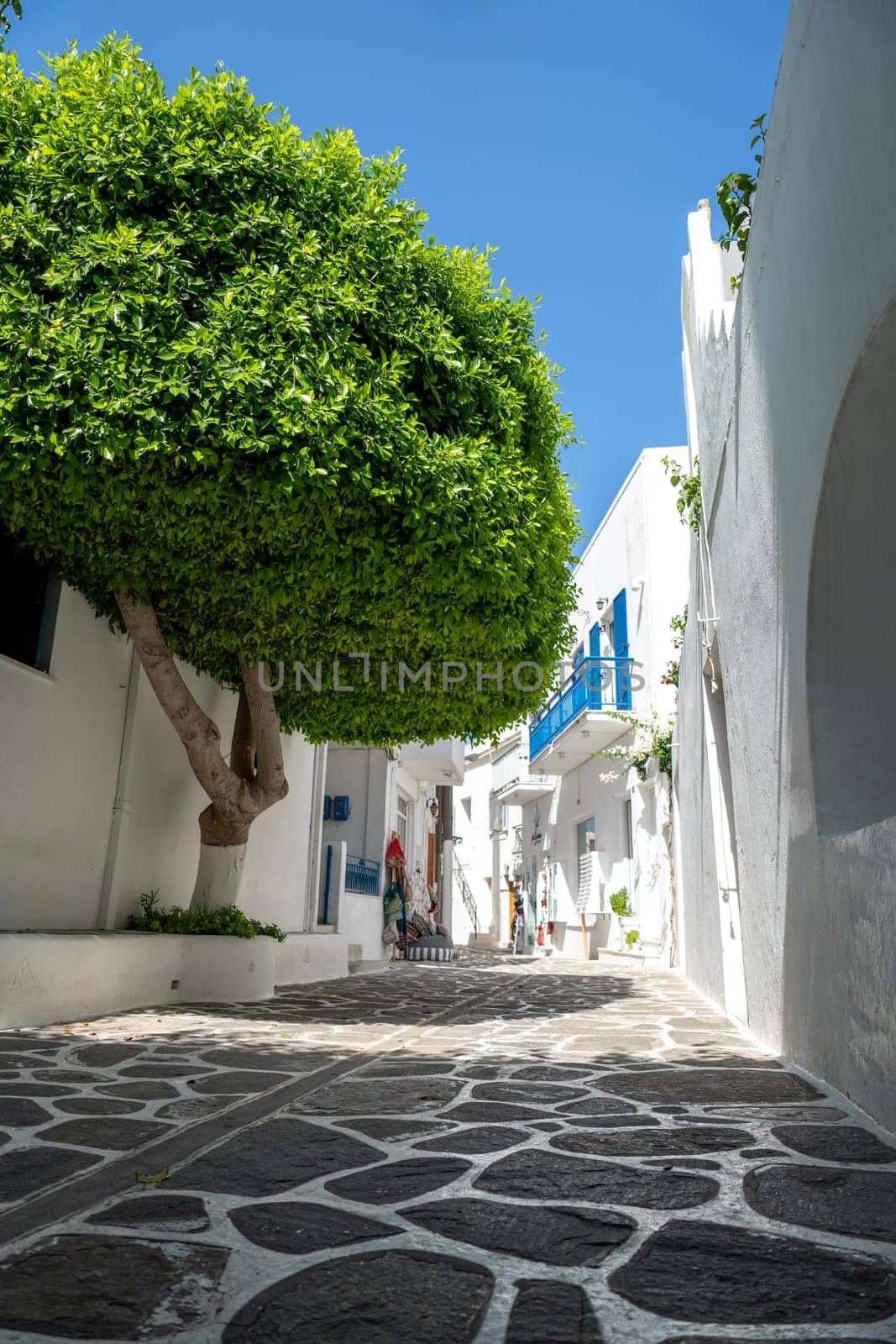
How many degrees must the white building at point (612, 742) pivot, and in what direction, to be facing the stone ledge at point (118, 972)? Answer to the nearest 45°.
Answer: approximately 45° to its left

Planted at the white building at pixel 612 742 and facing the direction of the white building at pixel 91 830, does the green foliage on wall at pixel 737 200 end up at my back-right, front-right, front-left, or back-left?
front-left

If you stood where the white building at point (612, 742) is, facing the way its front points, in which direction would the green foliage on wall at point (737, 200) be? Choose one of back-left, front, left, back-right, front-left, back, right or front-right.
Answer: front-left

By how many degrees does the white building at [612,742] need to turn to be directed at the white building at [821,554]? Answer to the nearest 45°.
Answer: approximately 45° to its left

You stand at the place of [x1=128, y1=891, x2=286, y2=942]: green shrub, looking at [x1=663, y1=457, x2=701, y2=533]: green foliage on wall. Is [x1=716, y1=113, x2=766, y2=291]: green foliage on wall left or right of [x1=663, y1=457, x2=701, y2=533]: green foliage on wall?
right

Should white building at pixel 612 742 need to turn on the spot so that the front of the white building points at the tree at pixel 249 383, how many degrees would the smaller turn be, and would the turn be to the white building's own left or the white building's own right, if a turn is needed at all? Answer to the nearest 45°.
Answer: approximately 45° to the white building's own left

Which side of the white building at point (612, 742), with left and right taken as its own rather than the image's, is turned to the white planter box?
left

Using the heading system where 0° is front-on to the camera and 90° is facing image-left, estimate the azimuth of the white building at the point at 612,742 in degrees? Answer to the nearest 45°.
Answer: approximately 45°
